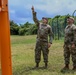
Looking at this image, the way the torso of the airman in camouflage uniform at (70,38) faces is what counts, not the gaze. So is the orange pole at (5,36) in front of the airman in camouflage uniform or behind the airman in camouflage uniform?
in front

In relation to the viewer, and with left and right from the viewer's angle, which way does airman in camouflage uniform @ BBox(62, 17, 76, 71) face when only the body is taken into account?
facing the viewer and to the left of the viewer
